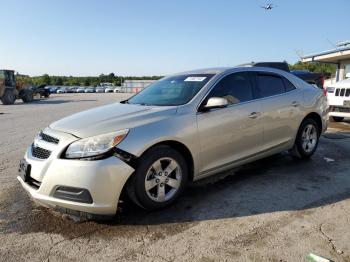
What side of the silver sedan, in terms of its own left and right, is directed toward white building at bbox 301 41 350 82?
back
